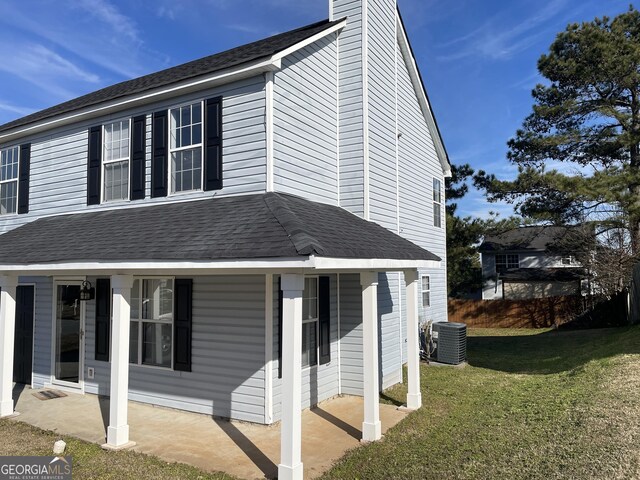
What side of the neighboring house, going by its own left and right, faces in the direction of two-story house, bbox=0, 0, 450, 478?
front

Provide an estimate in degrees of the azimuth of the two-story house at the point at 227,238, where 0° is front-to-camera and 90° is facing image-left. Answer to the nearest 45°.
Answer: approximately 45°

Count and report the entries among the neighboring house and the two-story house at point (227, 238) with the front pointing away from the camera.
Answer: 0

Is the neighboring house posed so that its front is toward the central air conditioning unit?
yes

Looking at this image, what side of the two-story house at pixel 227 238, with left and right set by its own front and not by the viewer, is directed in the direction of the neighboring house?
back

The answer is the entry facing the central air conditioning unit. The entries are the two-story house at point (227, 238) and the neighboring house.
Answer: the neighboring house
